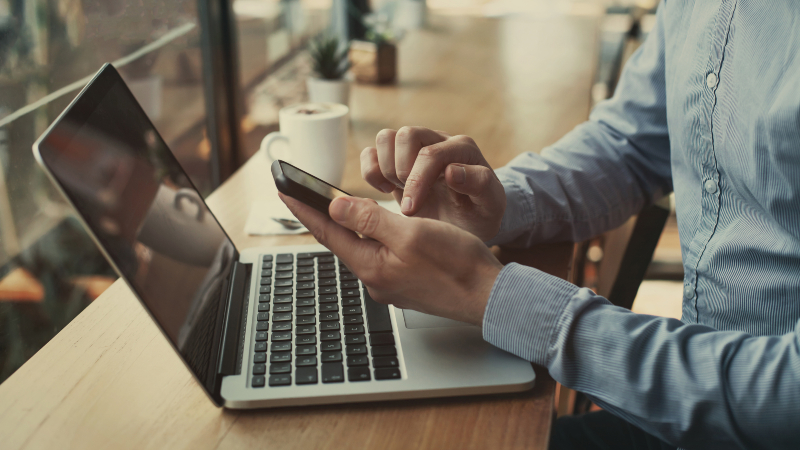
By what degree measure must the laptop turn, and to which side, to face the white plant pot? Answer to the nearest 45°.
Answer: approximately 90° to its left

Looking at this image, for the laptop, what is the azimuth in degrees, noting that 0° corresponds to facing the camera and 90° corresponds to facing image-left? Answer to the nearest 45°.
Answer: approximately 270°

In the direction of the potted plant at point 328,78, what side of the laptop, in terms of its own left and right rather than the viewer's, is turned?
left

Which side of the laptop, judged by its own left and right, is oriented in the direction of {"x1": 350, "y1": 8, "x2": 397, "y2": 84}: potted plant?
left
